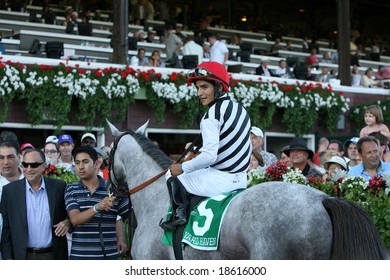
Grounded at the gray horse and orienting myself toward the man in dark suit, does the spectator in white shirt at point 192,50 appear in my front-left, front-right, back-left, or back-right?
front-right

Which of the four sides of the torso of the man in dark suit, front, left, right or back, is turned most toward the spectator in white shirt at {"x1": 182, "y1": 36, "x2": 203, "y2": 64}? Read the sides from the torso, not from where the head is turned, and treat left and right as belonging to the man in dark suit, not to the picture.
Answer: back

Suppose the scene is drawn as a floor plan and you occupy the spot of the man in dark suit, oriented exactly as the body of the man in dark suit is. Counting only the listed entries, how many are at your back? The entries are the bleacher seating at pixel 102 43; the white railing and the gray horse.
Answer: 2

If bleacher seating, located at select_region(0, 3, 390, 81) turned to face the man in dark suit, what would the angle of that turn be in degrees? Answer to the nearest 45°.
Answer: approximately 45° to its right

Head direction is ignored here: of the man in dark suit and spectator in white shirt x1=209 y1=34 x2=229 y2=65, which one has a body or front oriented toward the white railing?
the spectator in white shirt

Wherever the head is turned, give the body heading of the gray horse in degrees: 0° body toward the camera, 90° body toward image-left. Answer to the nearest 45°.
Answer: approximately 90°

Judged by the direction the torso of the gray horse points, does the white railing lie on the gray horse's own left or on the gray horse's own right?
on the gray horse's own right

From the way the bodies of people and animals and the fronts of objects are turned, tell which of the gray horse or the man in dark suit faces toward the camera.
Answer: the man in dark suit

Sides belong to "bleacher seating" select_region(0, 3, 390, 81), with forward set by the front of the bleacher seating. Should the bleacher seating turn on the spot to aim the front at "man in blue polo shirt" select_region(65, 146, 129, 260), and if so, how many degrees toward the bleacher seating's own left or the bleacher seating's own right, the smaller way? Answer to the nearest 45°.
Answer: approximately 45° to the bleacher seating's own right

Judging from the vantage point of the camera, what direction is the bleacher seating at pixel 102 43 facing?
facing the viewer and to the right of the viewer

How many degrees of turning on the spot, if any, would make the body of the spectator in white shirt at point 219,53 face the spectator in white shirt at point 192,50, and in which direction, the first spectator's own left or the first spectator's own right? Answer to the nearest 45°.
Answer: approximately 45° to the first spectator's own right

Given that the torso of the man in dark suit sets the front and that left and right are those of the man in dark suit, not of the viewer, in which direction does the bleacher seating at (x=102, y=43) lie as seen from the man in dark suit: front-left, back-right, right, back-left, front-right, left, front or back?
back

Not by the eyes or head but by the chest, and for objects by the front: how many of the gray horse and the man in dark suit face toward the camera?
1

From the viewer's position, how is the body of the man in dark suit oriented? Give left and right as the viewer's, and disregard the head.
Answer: facing the viewer
